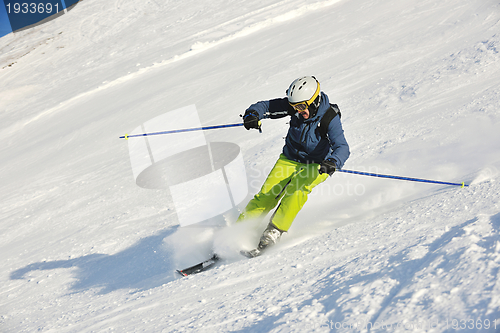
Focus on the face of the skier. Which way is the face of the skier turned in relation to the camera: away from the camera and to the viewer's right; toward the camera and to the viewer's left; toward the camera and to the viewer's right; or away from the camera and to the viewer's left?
toward the camera and to the viewer's left

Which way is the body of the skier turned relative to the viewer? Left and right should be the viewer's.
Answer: facing the viewer and to the left of the viewer
